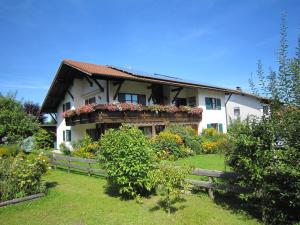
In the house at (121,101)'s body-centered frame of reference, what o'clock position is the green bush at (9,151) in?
The green bush is roughly at 2 o'clock from the house.

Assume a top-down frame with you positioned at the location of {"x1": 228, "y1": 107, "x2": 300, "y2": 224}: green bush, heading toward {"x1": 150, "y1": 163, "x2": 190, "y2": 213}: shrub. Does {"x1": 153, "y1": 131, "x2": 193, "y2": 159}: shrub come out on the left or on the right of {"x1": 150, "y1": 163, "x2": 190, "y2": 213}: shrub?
right

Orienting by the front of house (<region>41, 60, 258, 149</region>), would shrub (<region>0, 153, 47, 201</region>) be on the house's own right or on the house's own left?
on the house's own right

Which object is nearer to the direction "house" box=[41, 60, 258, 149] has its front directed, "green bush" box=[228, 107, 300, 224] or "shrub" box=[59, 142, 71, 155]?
the green bush

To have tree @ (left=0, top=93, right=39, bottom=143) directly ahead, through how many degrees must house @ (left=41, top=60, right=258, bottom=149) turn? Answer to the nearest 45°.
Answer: approximately 90° to its right

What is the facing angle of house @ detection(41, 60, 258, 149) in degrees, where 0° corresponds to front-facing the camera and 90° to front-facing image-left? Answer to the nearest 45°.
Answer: approximately 315°

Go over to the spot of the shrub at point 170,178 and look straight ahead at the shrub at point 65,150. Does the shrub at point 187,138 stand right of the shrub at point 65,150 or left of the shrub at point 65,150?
right
